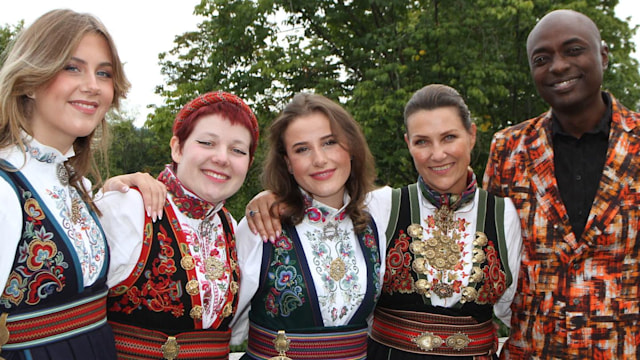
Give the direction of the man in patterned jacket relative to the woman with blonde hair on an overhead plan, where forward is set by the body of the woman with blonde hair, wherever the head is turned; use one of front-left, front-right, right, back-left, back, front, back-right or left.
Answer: front-left

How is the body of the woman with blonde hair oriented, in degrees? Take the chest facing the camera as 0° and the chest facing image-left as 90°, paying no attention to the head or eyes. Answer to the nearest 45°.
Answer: approximately 315°

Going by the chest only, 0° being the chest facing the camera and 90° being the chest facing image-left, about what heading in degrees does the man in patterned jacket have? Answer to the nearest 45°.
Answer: approximately 0°

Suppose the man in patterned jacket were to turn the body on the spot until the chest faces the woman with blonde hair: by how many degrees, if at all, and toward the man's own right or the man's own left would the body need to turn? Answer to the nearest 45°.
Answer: approximately 45° to the man's own right

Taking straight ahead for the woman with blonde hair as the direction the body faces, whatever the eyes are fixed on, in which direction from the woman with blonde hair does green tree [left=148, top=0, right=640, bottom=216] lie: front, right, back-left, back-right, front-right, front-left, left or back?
left

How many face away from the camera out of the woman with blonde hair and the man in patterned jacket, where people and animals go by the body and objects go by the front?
0

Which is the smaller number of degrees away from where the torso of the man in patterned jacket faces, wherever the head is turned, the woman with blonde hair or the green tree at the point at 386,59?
the woman with blonde hair

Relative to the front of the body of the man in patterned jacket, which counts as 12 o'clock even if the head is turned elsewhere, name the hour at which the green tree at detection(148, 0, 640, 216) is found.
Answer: The green tree is roughly at 5 o'clock from the man in patterned jacket.

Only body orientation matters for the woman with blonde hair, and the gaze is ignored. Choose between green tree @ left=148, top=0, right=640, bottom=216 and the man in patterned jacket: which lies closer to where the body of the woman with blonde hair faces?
the man in patterned jacket
